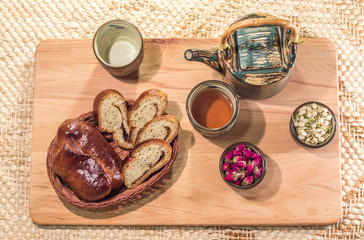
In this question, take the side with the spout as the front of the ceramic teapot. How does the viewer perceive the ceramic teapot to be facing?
facing to the left of the viewer
